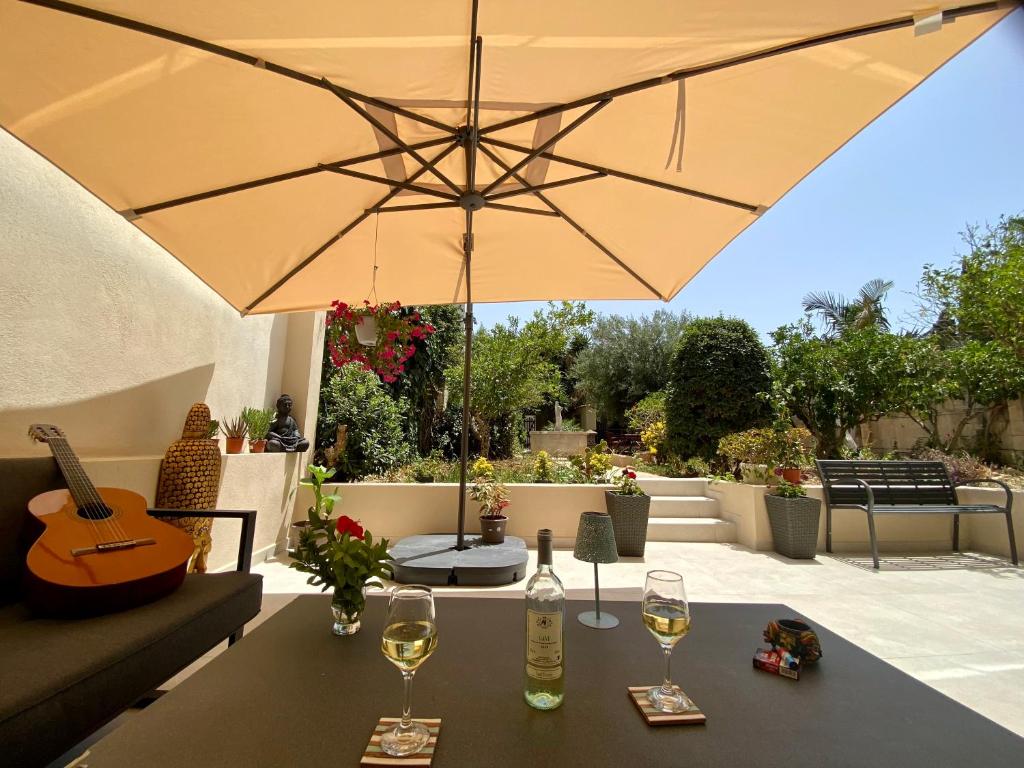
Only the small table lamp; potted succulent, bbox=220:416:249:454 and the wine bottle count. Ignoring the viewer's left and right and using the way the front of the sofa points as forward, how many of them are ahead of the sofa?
2

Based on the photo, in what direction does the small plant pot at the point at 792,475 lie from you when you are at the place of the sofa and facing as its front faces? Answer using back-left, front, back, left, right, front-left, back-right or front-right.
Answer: front-left

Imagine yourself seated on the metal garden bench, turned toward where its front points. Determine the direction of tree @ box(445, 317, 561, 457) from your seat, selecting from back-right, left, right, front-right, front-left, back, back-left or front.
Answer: back-right

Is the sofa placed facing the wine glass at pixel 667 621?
yes

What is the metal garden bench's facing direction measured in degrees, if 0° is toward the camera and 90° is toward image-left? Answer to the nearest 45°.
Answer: approximately 315°

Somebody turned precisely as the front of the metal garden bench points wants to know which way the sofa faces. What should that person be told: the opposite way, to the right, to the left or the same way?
to the left

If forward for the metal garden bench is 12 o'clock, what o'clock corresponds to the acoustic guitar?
The acoustic guitar is roughly at 2 o'clock from the metal garden bench.

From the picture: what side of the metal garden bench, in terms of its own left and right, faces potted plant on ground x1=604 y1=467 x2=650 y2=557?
right

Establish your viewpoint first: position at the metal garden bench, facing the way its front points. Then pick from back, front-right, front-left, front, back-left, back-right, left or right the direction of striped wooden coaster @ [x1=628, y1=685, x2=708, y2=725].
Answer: front-right
